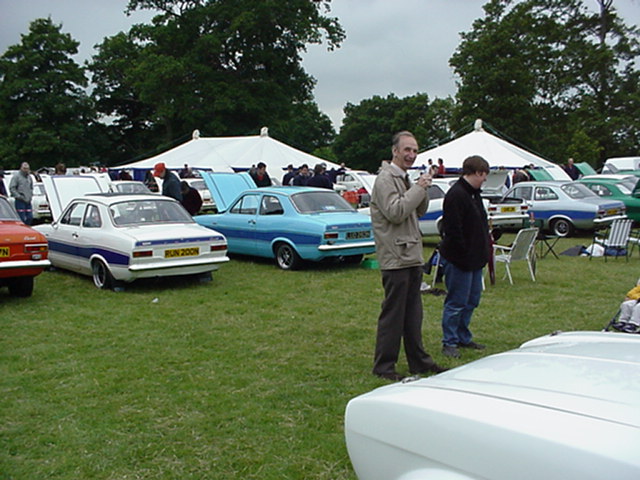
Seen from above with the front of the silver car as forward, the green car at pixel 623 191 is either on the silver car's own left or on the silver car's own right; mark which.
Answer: on the silver car's own right

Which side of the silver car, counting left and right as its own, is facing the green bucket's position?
left

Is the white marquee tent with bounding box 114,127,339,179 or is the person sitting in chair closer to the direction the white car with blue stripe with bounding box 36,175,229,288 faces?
the white marquee tent

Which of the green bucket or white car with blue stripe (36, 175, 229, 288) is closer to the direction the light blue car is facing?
the white car with blue stripe

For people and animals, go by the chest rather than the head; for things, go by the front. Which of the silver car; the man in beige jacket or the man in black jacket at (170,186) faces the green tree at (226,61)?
the silver car

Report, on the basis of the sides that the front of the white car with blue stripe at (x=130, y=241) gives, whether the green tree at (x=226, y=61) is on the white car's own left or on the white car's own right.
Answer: on the white car's own right

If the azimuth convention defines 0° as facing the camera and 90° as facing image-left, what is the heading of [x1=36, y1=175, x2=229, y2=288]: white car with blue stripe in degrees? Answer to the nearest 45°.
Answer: approximately 135°
